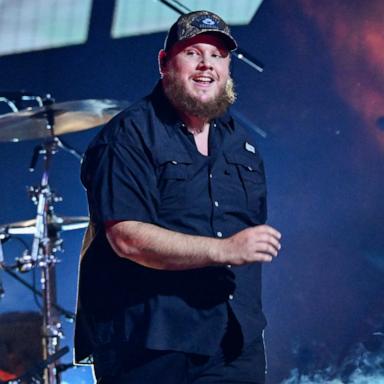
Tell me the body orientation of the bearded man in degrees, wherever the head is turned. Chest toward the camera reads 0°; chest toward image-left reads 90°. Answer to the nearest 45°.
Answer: approximately 315°
